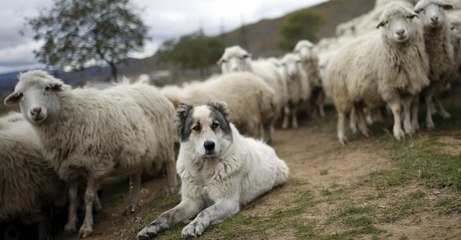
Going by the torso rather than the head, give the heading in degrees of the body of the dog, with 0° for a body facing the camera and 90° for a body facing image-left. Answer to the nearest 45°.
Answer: approximately 45°

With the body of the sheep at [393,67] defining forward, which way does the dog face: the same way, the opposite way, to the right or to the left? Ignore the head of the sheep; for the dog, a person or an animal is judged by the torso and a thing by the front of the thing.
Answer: to the right

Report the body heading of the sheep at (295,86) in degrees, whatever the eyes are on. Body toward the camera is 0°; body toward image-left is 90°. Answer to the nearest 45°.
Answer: approximately 45°

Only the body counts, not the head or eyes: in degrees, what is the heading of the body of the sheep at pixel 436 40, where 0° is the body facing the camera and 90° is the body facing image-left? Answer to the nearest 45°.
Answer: approximately 0°

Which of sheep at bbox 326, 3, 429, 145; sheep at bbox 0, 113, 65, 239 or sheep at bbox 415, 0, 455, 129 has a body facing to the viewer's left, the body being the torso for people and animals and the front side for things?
sheep at bbox 0, 113, 65, 239

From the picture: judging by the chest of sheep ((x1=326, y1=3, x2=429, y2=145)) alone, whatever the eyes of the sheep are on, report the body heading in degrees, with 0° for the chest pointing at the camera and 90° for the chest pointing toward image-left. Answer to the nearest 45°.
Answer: approximately 315°

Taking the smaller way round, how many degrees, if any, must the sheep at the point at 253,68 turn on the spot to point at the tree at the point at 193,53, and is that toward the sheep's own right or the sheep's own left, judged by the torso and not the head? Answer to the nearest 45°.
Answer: approximately 135° to the sheep's own right
